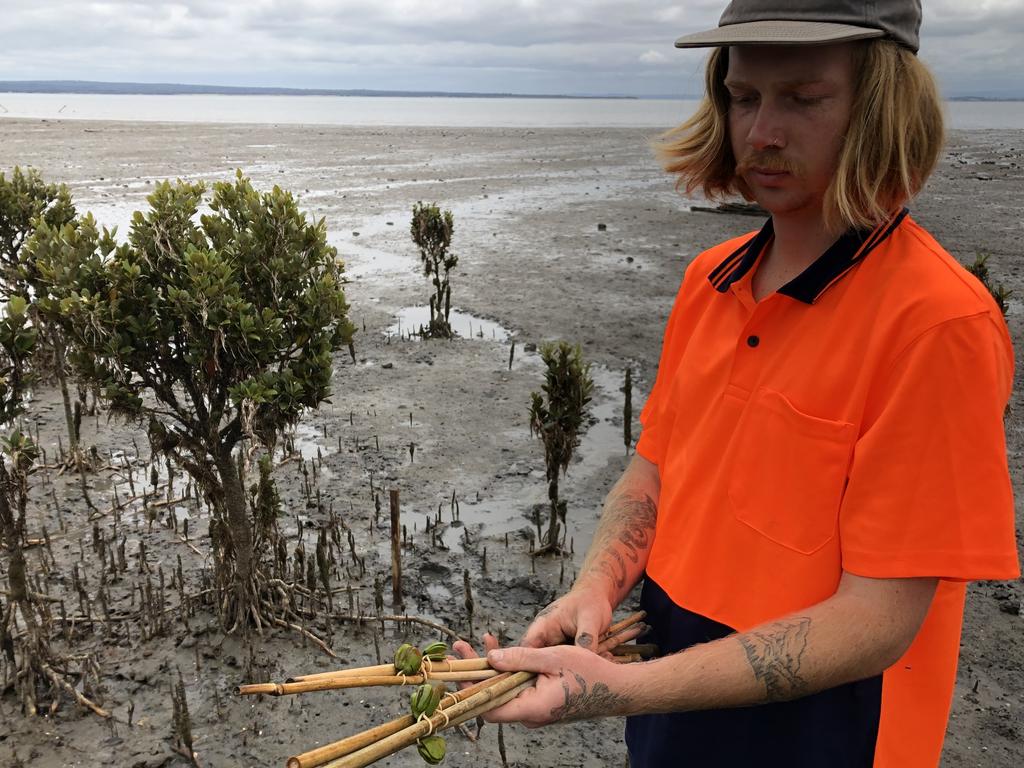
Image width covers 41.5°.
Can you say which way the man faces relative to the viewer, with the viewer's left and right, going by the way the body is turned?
facing the viewer and to the left of the viewer

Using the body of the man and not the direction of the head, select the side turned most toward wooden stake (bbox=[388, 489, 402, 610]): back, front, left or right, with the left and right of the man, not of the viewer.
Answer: right
